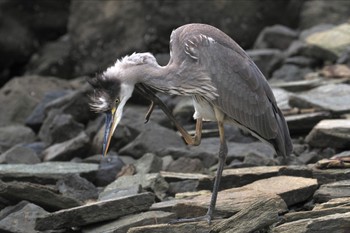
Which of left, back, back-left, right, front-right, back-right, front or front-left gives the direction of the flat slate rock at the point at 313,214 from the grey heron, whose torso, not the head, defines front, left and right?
back-left

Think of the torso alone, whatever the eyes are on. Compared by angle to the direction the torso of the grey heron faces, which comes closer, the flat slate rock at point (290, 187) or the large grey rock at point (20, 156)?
the large grey rock

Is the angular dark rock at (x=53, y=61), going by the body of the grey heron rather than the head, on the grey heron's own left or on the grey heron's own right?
on the grey heron's own right

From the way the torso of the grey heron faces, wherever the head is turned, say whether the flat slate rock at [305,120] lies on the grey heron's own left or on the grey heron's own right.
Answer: on the grey heron's own right

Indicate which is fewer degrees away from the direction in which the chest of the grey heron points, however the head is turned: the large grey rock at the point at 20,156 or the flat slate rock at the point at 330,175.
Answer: the large grey rock

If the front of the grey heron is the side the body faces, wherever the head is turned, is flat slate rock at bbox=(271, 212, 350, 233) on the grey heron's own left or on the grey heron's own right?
on the grey heron's own left

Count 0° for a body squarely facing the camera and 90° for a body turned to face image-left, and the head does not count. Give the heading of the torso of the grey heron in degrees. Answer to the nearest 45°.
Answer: approximately 90°

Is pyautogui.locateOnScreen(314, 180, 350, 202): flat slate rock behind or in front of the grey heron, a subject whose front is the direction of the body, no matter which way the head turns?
behind

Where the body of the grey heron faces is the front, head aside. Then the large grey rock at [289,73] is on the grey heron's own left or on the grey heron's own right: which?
on the grey heron's own right

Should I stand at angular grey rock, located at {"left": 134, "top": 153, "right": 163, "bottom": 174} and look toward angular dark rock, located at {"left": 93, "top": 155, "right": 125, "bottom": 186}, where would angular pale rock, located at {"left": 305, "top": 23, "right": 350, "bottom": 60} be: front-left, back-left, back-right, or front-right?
back-right

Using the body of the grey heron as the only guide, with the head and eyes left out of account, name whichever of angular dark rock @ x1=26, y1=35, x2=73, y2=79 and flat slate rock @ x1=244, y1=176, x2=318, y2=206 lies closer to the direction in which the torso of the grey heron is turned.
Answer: the angular dark rock

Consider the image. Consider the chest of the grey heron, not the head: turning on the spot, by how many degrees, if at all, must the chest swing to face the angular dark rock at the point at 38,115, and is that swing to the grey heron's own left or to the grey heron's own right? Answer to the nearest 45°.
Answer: approximately 45° to the grey heron's own right

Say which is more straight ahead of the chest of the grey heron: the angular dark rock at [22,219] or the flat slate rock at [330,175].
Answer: the angular dark rock

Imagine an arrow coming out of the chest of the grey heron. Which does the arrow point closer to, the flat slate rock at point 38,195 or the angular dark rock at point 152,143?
the flat slate rock

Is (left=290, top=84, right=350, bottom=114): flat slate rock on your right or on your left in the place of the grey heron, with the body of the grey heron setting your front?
on your right
